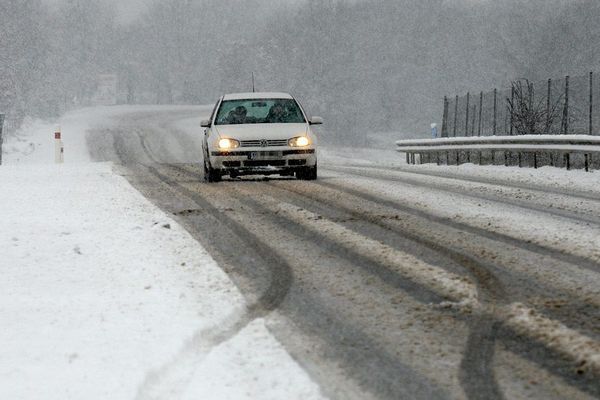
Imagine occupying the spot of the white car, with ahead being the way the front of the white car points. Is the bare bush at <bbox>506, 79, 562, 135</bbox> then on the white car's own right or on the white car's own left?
on the white car's own left

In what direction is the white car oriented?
toward the camera

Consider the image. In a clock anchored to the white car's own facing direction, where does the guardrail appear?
The guardrail is roughly at 8 o'clock from the white car.
